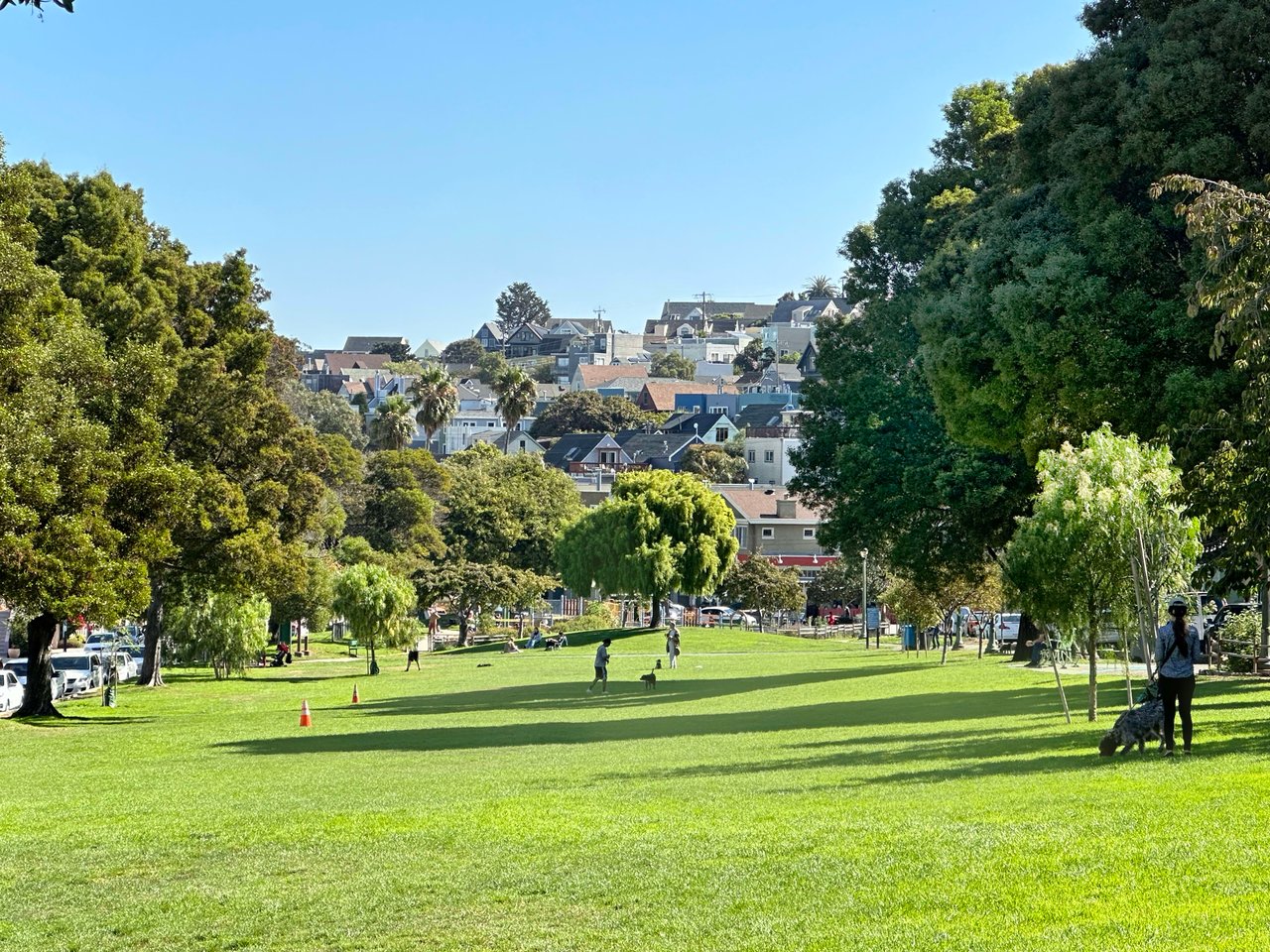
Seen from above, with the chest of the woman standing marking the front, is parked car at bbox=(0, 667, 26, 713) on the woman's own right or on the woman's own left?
on the woman's own left

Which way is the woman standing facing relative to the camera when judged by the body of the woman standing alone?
away from the camera

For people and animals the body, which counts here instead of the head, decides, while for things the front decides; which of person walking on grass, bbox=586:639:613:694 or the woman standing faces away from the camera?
the woman standing

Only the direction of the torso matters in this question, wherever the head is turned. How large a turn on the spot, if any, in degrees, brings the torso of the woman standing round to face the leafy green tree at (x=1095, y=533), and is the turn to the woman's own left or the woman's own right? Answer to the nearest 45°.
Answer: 0° — they already face it
